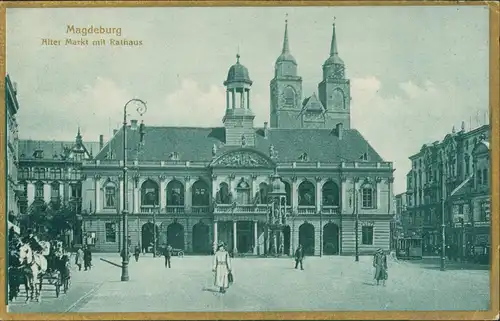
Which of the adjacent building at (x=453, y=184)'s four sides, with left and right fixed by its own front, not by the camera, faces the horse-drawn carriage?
front

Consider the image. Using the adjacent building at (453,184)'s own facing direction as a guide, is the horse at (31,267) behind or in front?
in front

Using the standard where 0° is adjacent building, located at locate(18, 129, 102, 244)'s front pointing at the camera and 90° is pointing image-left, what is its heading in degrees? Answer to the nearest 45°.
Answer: approximately 0°

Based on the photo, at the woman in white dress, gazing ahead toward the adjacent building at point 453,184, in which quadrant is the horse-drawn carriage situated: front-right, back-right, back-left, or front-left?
back-left

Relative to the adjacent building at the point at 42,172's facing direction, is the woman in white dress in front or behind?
in front

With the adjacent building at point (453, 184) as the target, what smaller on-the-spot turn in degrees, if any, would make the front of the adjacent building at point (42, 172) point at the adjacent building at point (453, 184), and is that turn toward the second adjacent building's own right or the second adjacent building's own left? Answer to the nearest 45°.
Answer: approximately 45° to the second adjacent building's own left

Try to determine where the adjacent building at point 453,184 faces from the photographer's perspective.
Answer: facing the viewer and to the left of the viewer
